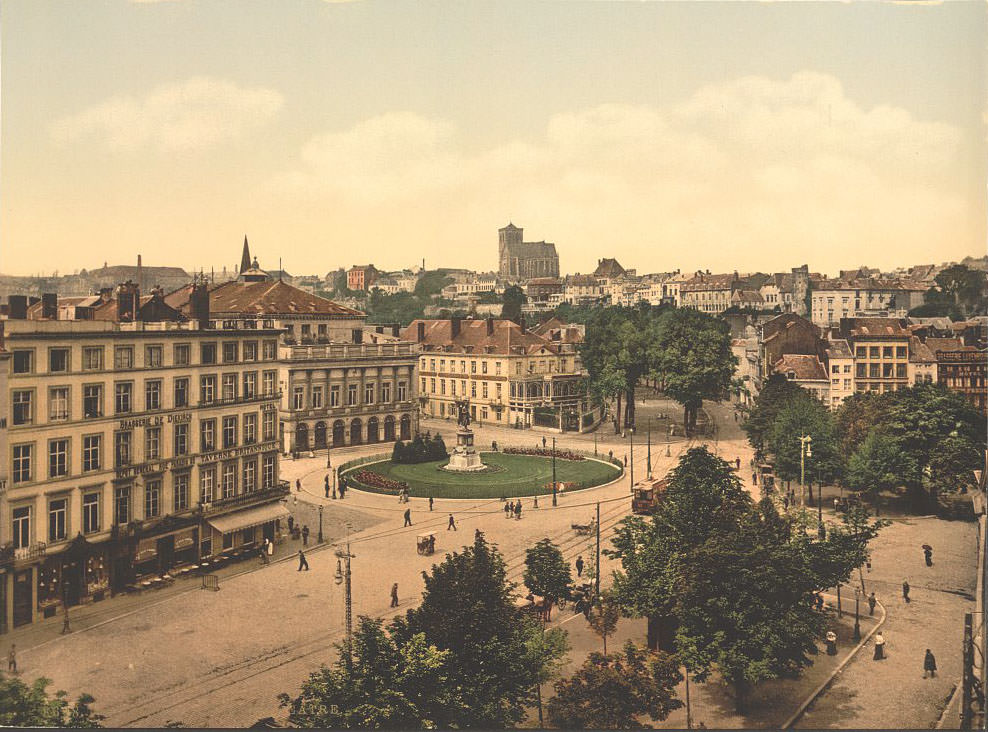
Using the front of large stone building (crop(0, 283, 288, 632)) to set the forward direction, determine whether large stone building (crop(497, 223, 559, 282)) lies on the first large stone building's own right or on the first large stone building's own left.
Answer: on the first large stone building's own left

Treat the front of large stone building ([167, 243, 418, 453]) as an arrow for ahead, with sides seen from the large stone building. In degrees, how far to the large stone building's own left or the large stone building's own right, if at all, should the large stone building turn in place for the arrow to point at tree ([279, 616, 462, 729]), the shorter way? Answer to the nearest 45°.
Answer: approximately 45° to the large stone building's own right

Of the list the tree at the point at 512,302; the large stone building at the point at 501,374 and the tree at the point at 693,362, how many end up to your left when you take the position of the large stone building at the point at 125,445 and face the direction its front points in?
3

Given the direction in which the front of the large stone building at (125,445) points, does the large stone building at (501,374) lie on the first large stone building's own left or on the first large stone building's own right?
on the first large stone building's own left

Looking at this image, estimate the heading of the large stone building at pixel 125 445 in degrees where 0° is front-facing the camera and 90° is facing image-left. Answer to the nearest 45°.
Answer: approximately 315°

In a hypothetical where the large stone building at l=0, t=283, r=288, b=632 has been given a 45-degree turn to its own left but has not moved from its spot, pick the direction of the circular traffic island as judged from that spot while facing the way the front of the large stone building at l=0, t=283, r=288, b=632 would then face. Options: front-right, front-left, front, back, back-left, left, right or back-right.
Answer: front-left

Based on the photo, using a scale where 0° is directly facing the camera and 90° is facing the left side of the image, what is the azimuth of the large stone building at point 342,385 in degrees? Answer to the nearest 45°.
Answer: approximately 315°

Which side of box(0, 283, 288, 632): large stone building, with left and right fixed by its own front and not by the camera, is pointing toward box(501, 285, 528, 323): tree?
left
